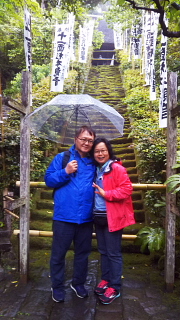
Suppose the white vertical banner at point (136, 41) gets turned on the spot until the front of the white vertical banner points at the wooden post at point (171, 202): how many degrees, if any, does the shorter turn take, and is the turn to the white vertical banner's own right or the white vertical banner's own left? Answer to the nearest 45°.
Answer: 0° — it already faces it

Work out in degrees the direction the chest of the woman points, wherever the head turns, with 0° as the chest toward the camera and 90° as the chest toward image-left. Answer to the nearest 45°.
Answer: approximately 45°

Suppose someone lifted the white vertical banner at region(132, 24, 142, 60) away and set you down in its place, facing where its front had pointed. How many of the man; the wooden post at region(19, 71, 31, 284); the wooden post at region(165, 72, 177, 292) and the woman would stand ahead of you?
4

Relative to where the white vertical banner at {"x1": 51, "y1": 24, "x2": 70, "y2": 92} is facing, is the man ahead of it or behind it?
ahead

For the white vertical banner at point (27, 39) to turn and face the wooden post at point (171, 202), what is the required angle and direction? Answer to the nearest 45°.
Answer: approximately 45° to its left

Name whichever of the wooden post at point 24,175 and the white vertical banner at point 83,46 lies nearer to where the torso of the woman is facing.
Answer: the wooden post

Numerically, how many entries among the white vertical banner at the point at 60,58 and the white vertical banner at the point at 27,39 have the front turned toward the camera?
2

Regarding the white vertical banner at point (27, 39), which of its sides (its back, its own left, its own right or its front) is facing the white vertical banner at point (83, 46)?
back

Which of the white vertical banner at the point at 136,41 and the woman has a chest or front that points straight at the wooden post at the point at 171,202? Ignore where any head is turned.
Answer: the white vertical banner

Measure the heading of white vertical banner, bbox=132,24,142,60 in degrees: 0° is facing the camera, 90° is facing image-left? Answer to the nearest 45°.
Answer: approximately 0°

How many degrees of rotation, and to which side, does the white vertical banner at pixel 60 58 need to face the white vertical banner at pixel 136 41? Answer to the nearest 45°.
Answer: approximately 135° to its left

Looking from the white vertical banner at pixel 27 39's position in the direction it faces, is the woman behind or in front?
in front
